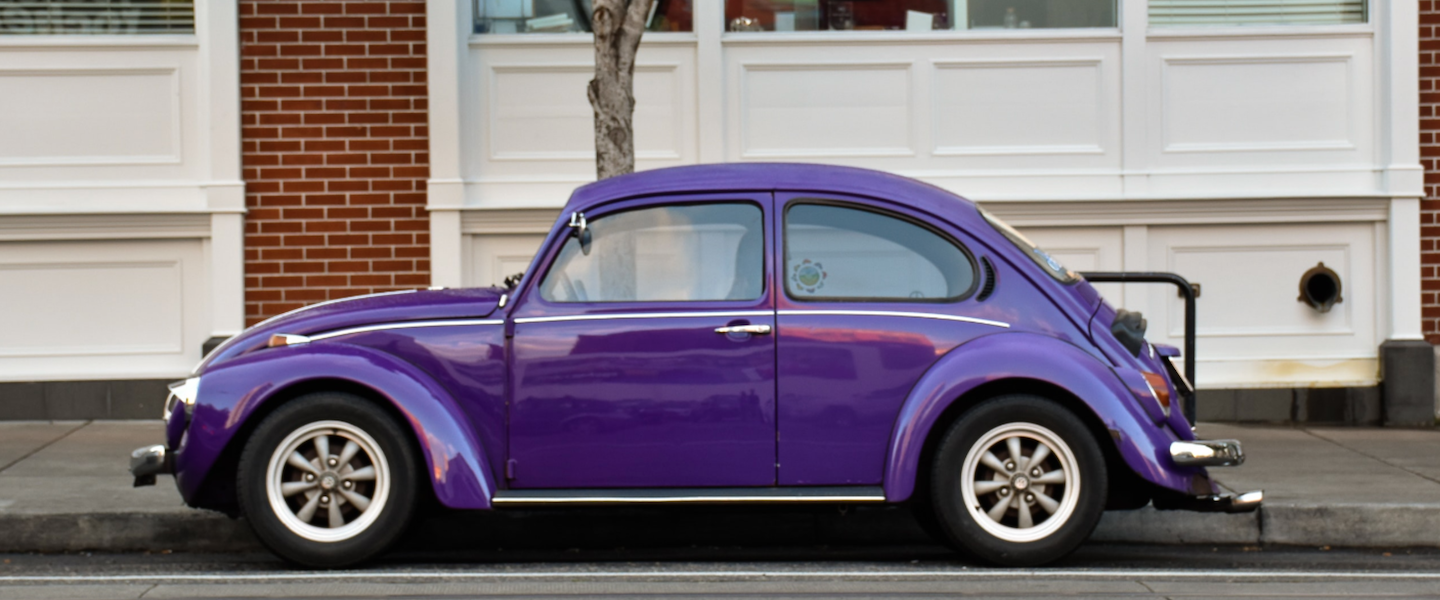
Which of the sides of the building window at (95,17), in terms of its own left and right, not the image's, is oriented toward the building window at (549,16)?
left

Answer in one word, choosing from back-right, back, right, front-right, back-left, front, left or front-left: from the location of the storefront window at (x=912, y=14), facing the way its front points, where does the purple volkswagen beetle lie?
front

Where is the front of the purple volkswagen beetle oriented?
to the viewer's left

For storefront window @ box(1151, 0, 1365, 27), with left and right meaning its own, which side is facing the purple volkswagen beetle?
front

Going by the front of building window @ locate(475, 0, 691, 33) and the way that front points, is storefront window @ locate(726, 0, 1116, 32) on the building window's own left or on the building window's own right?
on the building window's own left

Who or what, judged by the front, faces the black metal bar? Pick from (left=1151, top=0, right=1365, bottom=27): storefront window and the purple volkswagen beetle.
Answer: the storefront window

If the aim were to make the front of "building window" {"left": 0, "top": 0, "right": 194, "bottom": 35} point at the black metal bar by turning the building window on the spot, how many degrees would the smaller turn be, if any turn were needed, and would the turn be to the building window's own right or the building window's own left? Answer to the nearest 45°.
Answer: approximately 45° to the building window's own left

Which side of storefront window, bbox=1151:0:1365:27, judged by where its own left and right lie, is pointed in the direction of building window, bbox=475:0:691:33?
right

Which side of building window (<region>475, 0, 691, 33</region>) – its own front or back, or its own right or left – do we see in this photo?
front

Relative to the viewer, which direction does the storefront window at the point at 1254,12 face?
toward the camera

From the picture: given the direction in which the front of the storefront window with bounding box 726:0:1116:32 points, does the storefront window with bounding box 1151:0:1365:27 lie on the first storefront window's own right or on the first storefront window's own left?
on the first storefront window's own left

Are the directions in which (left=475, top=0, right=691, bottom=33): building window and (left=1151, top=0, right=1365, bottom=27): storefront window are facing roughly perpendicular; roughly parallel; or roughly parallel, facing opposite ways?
roughly parallel

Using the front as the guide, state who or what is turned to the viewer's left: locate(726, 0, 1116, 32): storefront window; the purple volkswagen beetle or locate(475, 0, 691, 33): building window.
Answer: the purple volkswagen beetle
